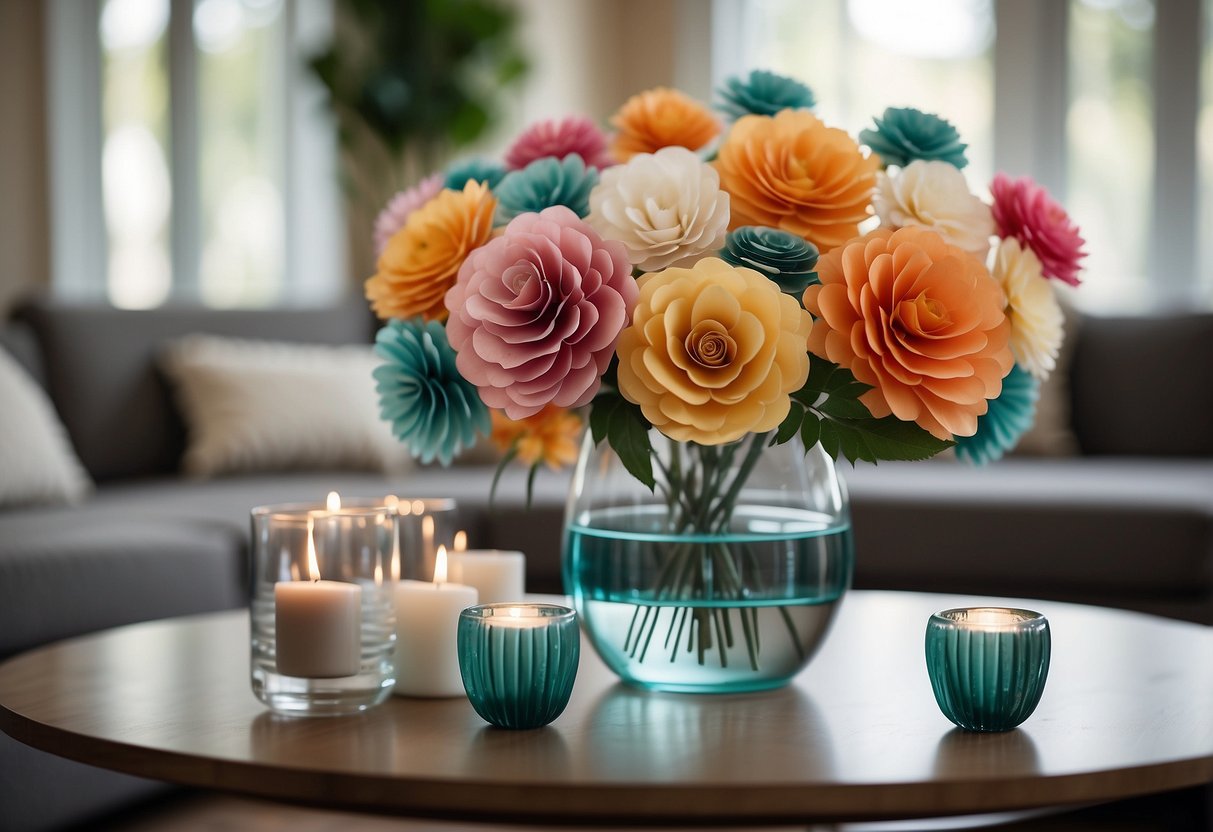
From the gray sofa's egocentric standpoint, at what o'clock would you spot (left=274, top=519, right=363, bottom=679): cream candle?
The cream candle is roughly at 12 o'clock from the gray sofa.

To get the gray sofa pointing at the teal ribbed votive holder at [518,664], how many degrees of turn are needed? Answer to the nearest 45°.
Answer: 0° — it already faces it

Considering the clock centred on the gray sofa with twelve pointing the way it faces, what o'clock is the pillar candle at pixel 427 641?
The pillar candle is roughly at 12 o'clock from the gray sofa.

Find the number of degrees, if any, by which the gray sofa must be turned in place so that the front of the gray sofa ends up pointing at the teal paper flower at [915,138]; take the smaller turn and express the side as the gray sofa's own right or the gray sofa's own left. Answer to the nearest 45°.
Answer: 0° — it already faces it
